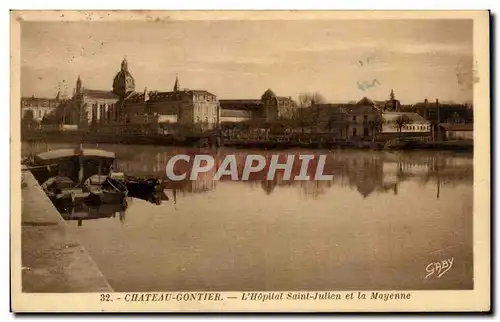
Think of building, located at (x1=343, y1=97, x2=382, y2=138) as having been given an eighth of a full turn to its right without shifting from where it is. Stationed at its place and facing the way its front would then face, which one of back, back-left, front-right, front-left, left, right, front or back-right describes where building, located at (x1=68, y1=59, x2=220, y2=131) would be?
front-right

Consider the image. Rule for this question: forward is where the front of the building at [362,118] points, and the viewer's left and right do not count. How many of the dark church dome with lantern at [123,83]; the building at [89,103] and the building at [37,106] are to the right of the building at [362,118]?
3

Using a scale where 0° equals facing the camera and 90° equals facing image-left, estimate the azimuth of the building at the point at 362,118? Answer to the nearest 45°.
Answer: approximately 0°

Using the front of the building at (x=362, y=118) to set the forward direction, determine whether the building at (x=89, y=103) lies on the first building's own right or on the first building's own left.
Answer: on the first building's own right
